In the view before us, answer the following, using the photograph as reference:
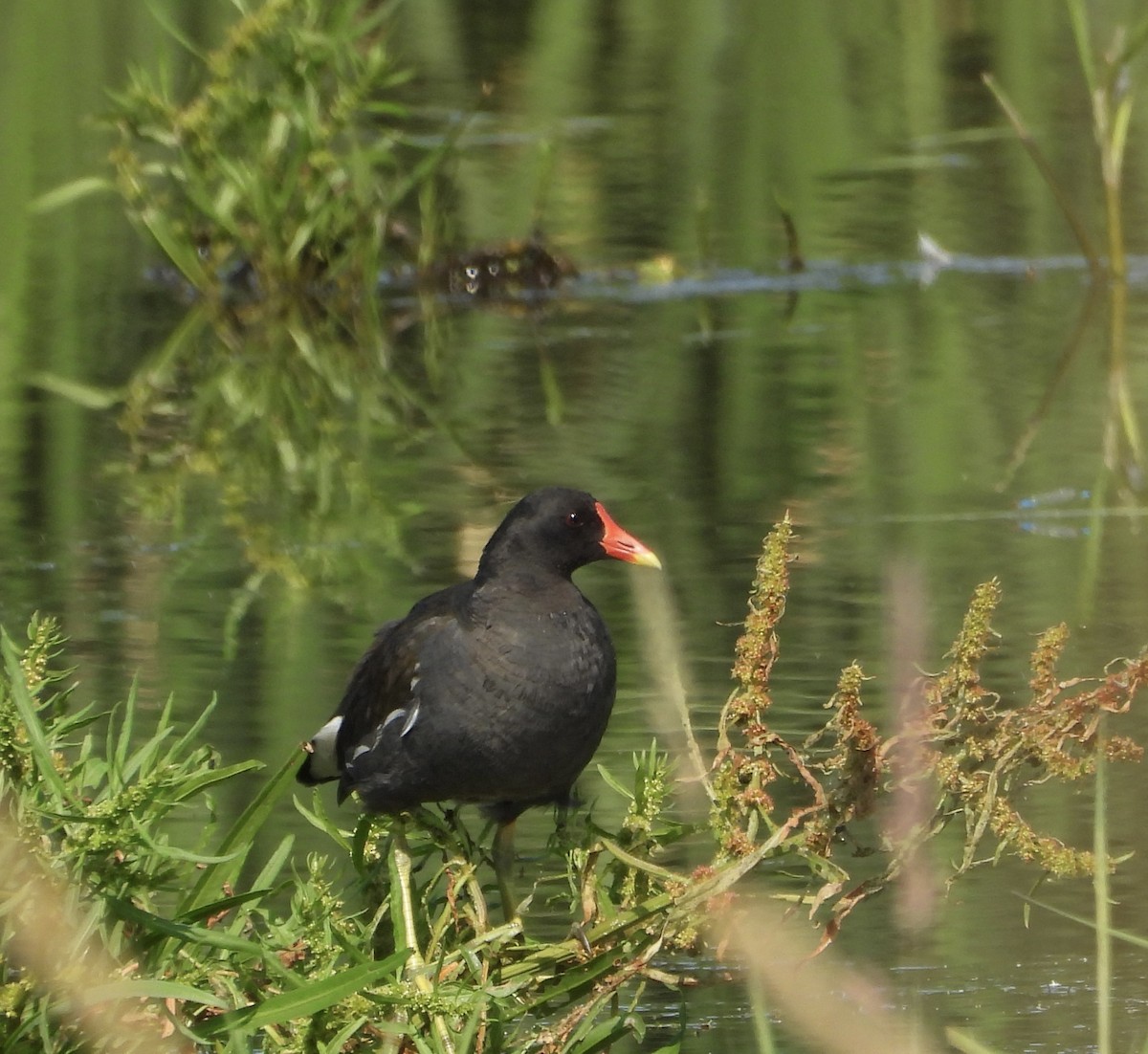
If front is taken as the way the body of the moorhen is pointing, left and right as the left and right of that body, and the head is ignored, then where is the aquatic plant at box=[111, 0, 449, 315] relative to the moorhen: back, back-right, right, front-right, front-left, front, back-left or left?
back-left

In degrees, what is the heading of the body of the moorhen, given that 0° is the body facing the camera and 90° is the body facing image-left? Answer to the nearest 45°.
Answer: approximately 315°
